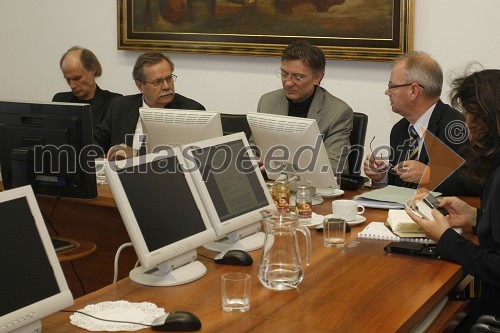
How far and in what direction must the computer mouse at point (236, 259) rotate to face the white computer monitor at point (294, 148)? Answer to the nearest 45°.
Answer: approximately 90° to its right

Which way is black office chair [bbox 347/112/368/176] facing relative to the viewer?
to the viewer's left

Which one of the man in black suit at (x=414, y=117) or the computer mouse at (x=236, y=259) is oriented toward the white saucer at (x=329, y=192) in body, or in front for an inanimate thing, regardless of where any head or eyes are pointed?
the man in black suit

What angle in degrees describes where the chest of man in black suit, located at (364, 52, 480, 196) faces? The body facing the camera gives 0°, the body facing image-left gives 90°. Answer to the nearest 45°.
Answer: approximately 45°

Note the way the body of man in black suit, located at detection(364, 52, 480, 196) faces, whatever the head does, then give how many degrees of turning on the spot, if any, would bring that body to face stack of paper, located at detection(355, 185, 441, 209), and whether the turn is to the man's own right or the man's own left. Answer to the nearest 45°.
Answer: approximately 45° to the man's own left

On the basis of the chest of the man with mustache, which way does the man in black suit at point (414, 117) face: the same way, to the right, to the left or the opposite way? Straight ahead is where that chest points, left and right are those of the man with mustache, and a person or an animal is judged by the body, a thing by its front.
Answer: to the right

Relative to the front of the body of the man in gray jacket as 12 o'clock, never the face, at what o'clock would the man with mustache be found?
The man with mustache is roughly at 2 o'clock from the man in gray jacket.

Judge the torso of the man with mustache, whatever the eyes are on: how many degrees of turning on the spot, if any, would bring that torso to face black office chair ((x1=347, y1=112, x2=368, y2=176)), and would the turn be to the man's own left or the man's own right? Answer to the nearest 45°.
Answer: approximately 45° to the man's own left
